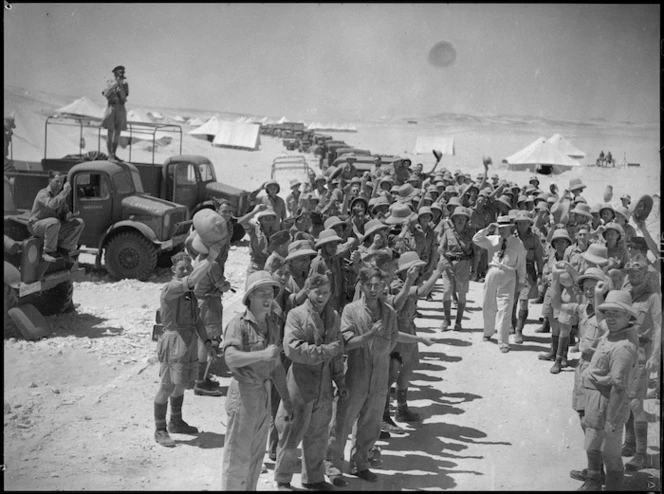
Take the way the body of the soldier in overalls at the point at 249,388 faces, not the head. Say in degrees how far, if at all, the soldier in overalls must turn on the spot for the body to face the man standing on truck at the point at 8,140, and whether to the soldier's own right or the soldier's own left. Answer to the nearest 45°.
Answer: approximately 180°

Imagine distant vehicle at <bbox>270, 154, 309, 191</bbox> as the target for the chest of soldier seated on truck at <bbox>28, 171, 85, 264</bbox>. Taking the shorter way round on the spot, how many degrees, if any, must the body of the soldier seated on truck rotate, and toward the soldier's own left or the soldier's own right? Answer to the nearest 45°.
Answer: approximately 90° to the soldier's own left

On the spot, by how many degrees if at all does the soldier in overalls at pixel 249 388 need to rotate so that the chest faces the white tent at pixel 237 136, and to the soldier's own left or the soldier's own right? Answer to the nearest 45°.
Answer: approximately 135° to the soldier's own left

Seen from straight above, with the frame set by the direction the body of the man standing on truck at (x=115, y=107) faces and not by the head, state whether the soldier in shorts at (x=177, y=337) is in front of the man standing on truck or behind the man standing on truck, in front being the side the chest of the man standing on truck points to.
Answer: in front

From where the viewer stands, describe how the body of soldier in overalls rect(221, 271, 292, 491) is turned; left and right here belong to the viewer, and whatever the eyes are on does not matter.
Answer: facing the viewer and to the right of the viewer

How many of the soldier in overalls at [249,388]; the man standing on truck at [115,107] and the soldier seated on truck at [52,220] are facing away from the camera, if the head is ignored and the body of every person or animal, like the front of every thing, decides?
0

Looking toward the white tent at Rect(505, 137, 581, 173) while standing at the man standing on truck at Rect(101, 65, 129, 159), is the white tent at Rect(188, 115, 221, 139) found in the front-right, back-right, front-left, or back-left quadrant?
front-left

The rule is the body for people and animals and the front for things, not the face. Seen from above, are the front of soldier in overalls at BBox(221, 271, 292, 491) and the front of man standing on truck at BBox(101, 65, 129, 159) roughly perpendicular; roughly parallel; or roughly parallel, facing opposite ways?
roughly parallel

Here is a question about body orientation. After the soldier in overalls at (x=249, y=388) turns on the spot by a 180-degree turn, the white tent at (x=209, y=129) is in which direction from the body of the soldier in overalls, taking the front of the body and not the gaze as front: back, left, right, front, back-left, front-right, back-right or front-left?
front-right

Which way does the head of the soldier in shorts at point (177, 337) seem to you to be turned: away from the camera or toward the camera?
toward the camera

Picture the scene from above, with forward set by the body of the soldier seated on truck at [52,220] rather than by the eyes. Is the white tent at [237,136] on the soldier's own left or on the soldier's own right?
on the soldier's own left

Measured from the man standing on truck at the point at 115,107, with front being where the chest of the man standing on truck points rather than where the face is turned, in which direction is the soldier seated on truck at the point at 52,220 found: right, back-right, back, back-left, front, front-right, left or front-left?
front-right

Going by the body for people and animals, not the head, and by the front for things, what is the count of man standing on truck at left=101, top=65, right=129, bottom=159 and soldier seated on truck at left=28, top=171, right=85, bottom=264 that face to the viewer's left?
0

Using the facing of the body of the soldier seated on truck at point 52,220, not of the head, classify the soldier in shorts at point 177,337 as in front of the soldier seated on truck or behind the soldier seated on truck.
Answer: in front
